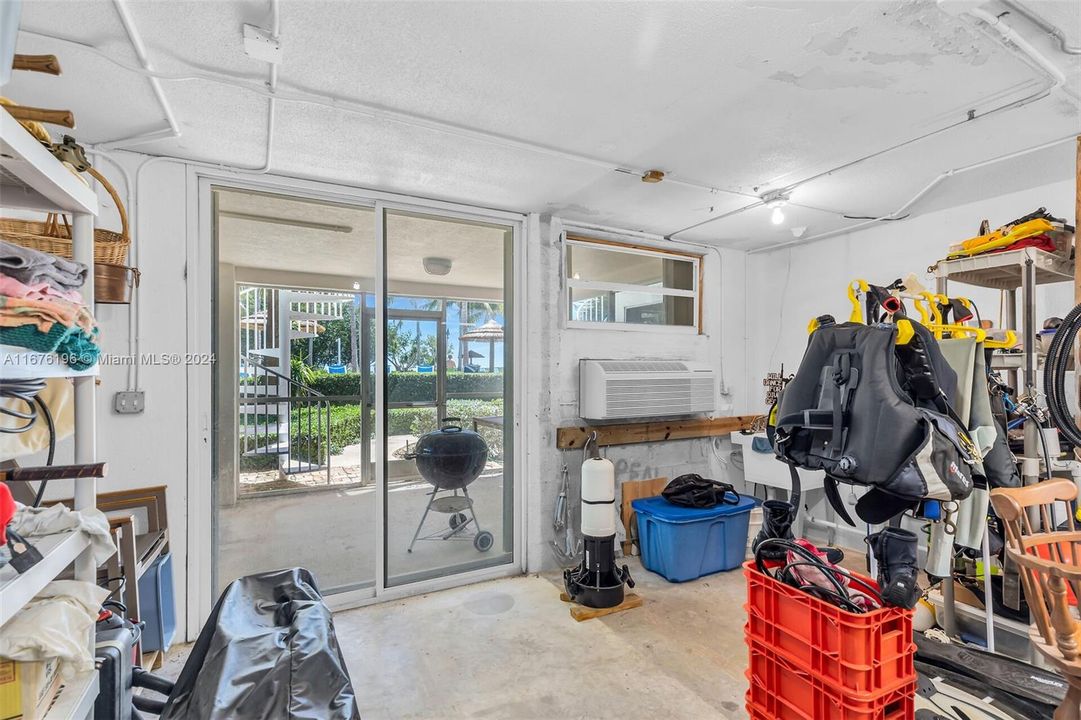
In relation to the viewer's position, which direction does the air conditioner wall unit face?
facing the viewer and to the right of the viewer

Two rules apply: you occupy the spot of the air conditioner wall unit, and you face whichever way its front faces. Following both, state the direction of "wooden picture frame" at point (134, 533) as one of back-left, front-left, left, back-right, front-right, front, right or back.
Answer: right

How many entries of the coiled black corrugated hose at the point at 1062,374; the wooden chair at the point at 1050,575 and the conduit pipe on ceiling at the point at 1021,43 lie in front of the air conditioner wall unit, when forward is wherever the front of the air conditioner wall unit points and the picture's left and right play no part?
3

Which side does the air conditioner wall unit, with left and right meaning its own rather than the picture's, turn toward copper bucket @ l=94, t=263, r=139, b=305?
right

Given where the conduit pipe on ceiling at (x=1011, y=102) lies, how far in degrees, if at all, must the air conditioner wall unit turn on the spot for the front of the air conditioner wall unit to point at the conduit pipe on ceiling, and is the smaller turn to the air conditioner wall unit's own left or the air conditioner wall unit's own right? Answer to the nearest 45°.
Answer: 0° — it already faces it

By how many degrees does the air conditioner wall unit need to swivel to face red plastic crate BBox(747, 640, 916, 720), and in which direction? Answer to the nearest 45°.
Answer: approximately 45° to its right

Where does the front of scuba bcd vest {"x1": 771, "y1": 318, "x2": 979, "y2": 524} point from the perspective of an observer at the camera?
facing away from the viewer and to the right of the viewer

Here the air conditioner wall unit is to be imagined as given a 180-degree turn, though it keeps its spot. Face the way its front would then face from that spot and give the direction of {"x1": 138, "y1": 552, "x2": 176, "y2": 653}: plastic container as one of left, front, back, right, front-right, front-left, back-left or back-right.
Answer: left

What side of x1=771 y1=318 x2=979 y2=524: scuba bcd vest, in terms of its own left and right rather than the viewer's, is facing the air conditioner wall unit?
left

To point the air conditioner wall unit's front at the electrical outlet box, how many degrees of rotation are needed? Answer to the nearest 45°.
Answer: approximately 90° to its right

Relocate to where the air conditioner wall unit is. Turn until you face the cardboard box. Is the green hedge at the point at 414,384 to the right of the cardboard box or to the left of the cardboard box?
right

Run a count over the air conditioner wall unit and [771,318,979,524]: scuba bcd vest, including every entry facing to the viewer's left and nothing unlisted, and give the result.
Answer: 0

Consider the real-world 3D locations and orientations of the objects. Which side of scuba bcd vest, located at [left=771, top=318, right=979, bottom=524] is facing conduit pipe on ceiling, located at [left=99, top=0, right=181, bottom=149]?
back

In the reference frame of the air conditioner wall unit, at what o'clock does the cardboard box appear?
The cardboard box is roughly at 2 o'clock from the air conditioner wall unit.

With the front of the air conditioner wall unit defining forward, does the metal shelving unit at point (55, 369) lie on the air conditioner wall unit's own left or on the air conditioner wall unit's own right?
on the air conditioner wall unit's own right

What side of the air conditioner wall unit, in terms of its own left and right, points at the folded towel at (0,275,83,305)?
right
